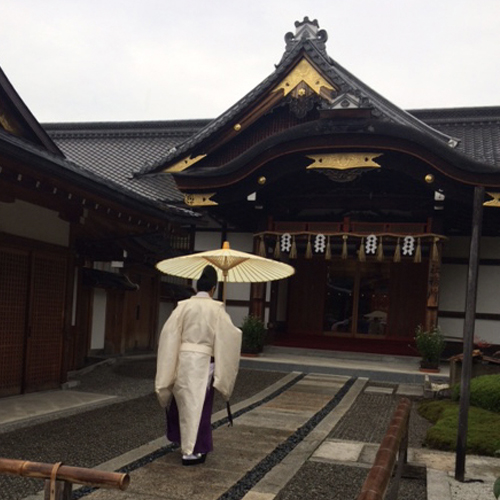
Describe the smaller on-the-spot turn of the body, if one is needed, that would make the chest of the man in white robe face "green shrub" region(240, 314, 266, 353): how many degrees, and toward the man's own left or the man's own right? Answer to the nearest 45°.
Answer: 0° — they already face it

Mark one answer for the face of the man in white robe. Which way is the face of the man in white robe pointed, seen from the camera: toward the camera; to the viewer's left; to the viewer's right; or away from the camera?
away from the camera

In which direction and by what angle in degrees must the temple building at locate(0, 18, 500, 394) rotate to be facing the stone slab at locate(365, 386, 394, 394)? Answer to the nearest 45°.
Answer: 0° — it already faces it

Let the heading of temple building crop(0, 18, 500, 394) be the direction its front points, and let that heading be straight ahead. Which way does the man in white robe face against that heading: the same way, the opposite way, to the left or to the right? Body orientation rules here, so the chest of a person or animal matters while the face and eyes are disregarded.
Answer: the opposite way

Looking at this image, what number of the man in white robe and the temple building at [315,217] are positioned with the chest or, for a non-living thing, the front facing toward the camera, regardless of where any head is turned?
1

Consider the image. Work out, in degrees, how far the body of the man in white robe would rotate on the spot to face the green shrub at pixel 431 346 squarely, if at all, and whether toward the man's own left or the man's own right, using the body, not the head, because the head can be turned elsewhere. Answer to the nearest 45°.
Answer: approximately 45° to the man's own right

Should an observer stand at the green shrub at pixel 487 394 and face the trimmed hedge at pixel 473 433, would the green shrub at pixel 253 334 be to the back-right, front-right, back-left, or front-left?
back-right

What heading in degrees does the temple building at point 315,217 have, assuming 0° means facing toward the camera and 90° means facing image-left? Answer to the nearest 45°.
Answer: approximately 0°

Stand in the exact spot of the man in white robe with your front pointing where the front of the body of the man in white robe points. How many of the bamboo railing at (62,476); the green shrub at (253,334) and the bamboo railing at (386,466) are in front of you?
1

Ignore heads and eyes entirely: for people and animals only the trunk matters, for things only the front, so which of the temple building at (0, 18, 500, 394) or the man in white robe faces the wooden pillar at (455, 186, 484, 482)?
the temple building

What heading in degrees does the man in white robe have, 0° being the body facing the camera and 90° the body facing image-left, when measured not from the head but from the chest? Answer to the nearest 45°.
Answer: approximately 180°

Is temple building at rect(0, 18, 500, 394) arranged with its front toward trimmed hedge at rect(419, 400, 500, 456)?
yes
